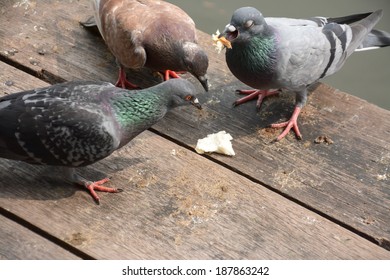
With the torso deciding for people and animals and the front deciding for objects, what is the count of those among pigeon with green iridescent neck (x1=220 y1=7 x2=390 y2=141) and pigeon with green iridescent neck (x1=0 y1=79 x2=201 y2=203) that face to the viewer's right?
1

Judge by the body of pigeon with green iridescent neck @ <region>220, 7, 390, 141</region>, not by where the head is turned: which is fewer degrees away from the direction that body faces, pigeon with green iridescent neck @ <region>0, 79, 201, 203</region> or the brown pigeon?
the pigeon with green iridescent neck

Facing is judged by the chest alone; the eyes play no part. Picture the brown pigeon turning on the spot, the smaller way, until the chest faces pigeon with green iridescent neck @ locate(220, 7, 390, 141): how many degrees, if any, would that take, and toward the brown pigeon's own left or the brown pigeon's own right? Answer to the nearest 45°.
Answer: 0° — it already faces it

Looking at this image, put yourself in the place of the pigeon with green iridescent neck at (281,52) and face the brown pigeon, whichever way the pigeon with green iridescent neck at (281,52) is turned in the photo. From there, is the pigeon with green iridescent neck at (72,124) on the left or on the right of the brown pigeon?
left

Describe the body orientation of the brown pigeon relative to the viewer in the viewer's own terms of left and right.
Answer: facing the viewer and to the right of the viewer

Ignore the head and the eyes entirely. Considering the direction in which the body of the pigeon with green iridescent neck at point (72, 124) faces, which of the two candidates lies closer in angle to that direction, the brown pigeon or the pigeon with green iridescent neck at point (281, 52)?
the pigeon with green iridescent neck

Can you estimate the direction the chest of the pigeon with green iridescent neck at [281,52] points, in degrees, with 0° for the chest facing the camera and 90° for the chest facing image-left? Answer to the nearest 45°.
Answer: approximately 45°

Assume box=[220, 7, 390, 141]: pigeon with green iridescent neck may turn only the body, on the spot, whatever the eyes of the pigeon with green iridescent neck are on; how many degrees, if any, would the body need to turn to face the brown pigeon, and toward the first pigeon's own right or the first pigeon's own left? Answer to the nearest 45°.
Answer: approximately 45° to the first pigeon's own right

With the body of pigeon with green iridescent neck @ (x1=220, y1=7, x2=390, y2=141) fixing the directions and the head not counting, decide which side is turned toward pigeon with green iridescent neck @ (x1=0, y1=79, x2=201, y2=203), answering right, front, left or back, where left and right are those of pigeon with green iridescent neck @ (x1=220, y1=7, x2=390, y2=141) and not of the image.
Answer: front

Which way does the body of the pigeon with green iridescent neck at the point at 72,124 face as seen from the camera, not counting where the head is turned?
to the viewer's right

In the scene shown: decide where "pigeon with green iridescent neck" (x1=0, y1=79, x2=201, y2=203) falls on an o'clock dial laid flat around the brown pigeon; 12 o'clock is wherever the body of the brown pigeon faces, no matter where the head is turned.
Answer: The pigeon with green iridescent neck is roughly at 2 o'clock from the brown pigeon.

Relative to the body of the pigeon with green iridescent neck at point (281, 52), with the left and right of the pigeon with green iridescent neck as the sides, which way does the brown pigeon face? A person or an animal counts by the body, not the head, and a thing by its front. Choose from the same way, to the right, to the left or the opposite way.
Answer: to the left
